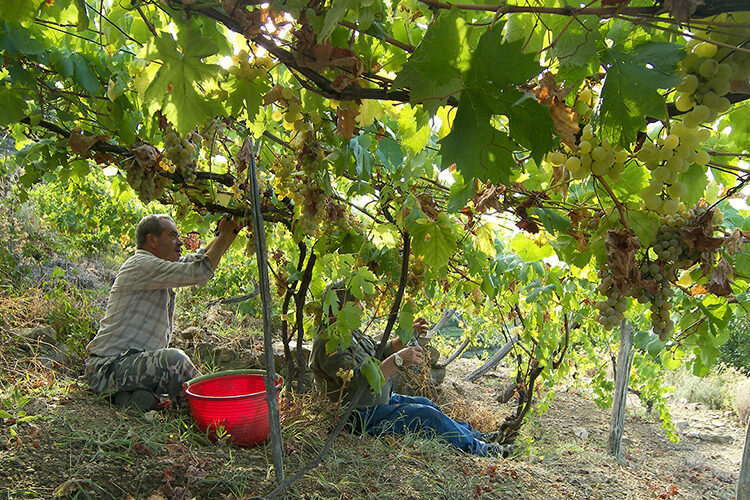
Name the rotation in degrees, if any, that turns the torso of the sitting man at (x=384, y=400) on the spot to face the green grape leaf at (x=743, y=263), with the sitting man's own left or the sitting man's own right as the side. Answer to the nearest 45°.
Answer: approximately 45° to the sitting man's own right

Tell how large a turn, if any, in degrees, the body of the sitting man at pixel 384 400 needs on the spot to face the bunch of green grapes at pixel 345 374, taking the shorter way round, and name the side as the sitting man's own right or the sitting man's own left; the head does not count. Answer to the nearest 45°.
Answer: approximately 90° to the sitting man's own right

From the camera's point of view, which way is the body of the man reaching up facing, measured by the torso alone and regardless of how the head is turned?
to the viewer's right

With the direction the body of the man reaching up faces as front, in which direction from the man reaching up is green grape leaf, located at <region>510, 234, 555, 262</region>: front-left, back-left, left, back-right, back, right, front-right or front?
front-right

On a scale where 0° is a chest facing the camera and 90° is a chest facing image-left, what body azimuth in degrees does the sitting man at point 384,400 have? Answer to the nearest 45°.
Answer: approximately 270°

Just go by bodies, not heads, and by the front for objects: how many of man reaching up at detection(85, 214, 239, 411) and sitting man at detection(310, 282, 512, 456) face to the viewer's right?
2
